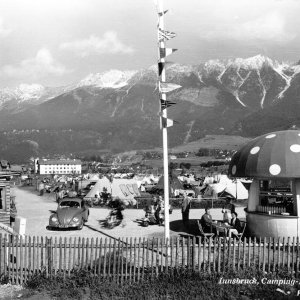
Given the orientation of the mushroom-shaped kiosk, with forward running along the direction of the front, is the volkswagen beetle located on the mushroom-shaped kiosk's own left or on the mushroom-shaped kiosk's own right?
on the mushroom-shaped kiosk's own right

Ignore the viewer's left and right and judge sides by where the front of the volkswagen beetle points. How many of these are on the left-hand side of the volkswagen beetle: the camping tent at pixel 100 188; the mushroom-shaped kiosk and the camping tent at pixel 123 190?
1

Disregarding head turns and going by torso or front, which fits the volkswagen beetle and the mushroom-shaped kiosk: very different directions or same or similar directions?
same or similar directions

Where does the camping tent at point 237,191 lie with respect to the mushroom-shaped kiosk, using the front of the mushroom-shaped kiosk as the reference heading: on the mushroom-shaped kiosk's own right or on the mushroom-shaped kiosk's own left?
on the mushroom-shaped kiosk's own right

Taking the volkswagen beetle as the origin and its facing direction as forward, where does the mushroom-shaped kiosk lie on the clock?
The mushroom-shaped kiosk is roughly at 9 o'clock from the volkswagen beetle.

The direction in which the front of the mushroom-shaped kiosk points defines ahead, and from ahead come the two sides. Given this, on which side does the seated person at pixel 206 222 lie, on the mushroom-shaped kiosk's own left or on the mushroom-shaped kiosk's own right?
on the mushroom-shaped kiosk's own right

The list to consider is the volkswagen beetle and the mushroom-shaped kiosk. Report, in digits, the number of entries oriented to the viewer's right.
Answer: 0

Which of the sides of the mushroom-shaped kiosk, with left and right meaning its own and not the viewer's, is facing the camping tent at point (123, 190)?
right

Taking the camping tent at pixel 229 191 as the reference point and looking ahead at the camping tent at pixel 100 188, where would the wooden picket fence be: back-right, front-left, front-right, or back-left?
front-left

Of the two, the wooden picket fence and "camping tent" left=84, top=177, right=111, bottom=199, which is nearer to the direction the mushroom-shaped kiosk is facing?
the wooden picket fence

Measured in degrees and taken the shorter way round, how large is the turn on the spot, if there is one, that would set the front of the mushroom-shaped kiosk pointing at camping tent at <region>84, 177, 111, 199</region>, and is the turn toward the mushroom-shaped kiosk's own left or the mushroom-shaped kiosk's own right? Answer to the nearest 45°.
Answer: approximately 90° to the mushroom-shaped kiosk's own right

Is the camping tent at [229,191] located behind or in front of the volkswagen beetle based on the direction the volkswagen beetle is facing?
behind

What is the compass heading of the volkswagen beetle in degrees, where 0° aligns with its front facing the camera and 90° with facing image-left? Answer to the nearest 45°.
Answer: approximately 45°

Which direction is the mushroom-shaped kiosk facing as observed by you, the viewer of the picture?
facing the viewer and to the left of the viewer

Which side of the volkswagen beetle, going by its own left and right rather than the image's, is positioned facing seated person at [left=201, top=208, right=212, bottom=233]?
left
